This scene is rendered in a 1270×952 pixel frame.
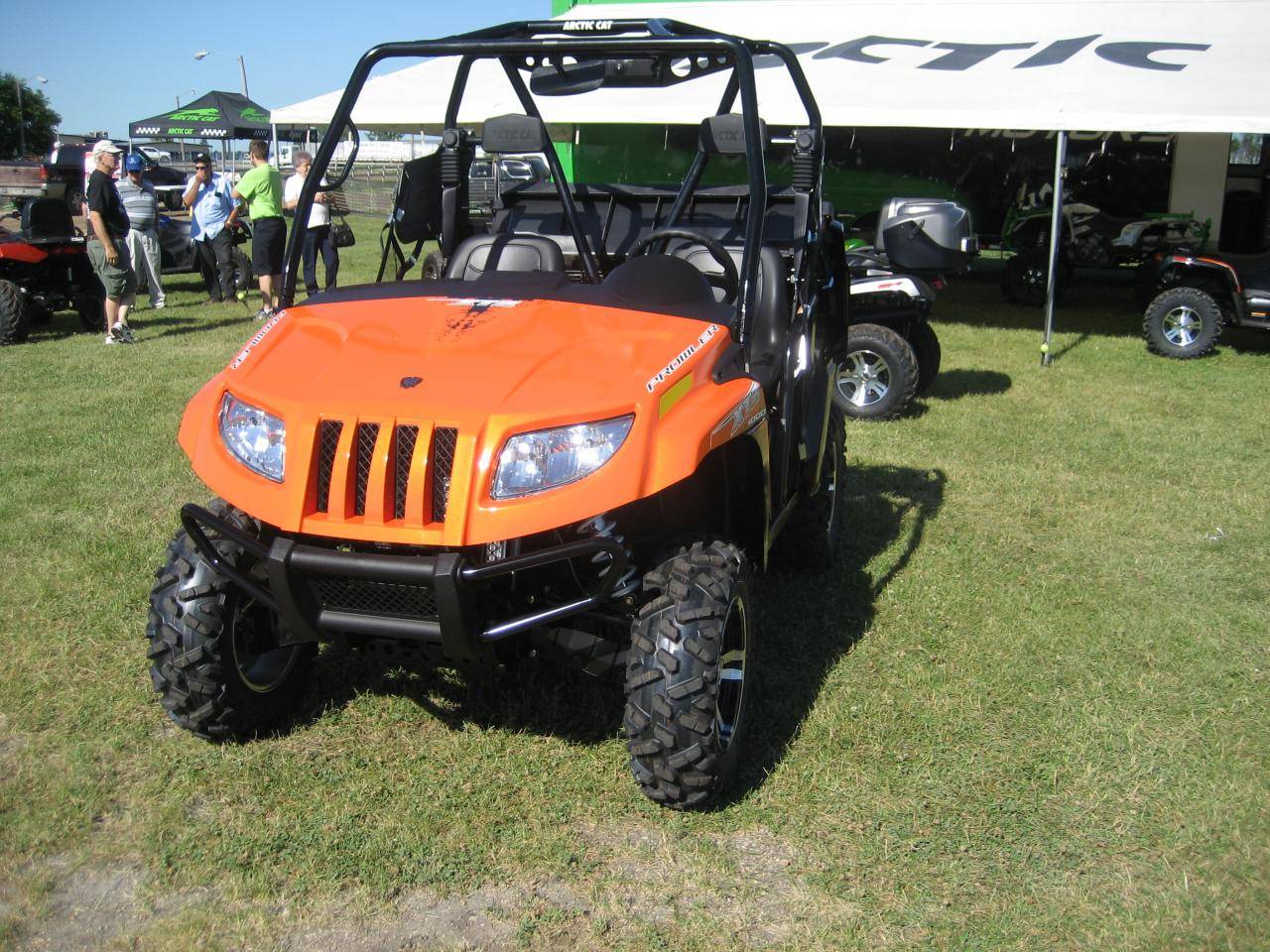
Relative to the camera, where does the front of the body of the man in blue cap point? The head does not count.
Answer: toward the camera

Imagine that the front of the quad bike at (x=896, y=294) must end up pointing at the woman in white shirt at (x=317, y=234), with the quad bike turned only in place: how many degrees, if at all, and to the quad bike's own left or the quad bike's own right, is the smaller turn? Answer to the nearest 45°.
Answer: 0° — it already faces them

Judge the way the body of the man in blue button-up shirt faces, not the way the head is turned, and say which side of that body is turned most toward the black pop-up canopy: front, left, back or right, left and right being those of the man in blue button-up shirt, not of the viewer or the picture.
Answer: back

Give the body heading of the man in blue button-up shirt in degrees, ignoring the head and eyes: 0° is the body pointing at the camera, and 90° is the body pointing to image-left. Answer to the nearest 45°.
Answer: approximately 0°

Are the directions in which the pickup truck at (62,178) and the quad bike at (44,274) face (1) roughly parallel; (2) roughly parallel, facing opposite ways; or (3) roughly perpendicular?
roughly perpendicular

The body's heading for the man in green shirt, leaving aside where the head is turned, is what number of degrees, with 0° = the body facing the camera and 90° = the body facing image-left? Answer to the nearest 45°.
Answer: approximately 135°

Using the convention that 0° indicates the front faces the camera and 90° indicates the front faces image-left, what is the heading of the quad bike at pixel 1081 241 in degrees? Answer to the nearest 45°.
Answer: approximately 45°

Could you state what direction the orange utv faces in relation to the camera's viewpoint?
facing the viewer and to the left of the viewer

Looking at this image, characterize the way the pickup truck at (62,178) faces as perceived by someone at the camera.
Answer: facing away from the viewer and to the right of the viewer

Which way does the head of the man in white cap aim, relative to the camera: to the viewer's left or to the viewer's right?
to the viewer's right
